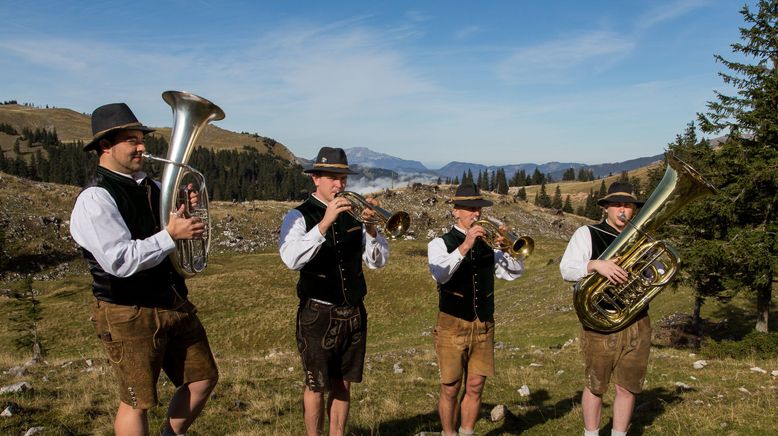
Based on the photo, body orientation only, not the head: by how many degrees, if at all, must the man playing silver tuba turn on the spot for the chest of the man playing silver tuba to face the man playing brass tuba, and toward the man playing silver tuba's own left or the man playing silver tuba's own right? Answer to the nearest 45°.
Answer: approximately 45° to the man playing silver tuba's own left

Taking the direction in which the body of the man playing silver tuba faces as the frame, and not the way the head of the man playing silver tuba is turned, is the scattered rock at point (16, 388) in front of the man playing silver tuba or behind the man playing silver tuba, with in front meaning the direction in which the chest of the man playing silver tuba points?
behind

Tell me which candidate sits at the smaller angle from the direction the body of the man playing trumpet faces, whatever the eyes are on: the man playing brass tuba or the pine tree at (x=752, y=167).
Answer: the man playing brass tuba

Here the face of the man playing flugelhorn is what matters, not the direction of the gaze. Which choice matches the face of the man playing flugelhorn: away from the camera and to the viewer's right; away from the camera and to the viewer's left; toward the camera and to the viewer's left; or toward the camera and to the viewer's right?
toward the camera and to the viewer's right

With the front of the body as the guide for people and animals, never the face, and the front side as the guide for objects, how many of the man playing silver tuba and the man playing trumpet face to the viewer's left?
0

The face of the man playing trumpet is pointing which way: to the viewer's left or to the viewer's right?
to the viewer's right

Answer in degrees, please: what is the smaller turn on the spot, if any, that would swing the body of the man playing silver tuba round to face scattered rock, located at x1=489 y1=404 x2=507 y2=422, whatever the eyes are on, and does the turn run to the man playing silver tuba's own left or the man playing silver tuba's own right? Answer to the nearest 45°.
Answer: approximately 45° to the man playing silver tuba's own left

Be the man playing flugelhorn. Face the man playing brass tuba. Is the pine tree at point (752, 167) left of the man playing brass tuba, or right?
left

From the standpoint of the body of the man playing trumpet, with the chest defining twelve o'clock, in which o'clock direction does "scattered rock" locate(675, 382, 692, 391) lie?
The scattered rock is roughly at 9 o'clock from the man playing trumpet.

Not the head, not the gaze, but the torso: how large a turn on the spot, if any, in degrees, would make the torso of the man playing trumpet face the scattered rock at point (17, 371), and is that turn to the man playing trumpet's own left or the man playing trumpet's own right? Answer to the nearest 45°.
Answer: approximately 135° to the man playing trumpet's own right
